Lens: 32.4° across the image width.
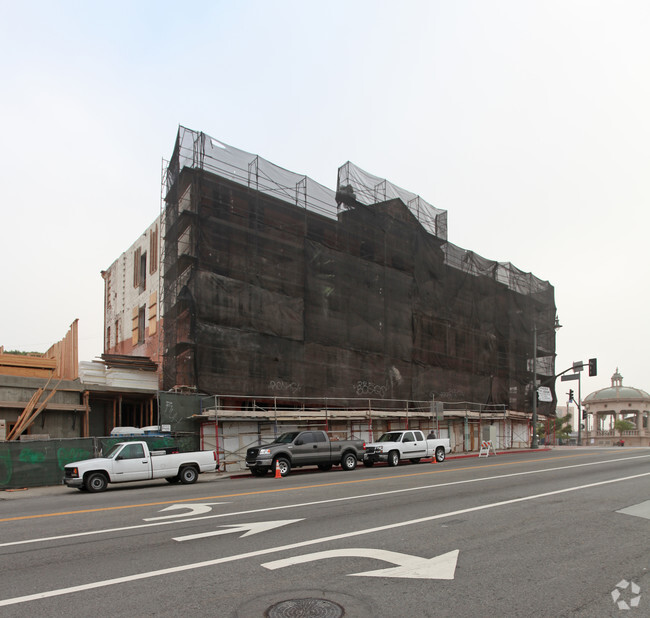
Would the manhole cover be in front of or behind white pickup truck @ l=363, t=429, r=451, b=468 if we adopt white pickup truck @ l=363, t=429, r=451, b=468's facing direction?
in front

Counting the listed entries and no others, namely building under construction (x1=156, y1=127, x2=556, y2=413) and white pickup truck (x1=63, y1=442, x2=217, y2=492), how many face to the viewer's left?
1

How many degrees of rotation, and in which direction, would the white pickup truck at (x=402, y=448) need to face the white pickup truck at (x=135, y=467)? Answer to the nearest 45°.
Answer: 0° — it already faces it

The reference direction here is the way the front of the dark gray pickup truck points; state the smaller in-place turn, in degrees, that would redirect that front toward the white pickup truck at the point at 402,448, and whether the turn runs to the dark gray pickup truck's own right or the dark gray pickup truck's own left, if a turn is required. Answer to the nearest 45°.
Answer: approximately 180°

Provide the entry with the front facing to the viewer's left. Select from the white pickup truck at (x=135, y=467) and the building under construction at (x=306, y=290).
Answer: the white pickup truck

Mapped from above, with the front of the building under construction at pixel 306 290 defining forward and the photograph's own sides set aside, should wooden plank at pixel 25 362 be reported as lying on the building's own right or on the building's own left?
on the building's own right

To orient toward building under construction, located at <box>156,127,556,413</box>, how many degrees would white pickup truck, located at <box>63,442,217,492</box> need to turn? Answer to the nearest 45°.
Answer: approximately 135° to its right

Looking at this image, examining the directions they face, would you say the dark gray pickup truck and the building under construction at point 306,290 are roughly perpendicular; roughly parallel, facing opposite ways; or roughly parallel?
roughly perpendicular

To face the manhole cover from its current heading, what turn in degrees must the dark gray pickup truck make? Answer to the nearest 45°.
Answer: approximately 45° to its left

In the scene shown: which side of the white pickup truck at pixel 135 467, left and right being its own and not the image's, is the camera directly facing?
left

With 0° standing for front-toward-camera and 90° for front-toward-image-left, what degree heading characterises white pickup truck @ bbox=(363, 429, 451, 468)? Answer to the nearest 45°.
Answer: approximately 45°

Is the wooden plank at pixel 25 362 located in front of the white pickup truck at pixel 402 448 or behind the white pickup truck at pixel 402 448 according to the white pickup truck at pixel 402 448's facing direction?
in front

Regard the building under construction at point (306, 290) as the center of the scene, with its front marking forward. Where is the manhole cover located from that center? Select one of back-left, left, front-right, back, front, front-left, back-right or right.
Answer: front-right

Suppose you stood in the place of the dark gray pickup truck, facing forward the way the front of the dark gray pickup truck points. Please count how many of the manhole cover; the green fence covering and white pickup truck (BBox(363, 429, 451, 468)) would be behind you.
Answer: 1
